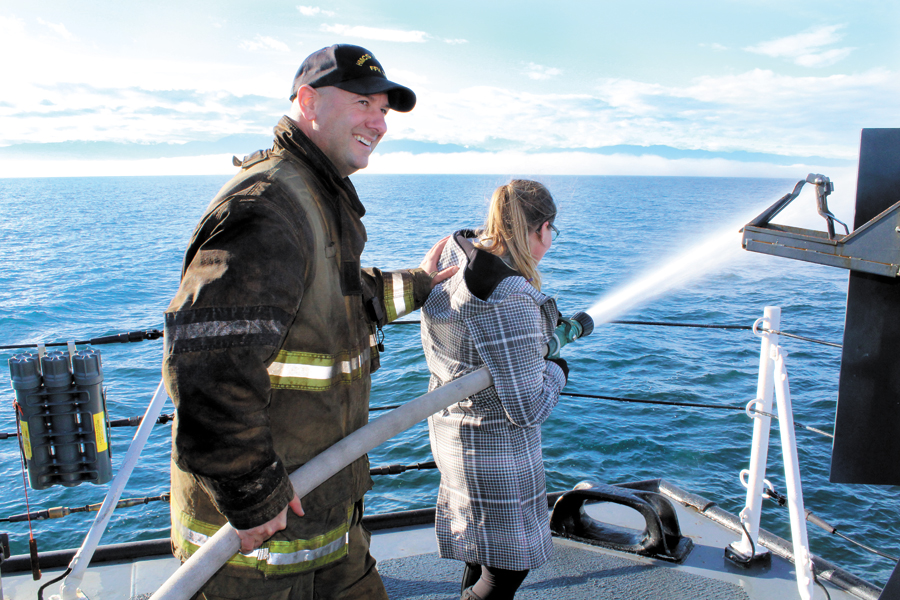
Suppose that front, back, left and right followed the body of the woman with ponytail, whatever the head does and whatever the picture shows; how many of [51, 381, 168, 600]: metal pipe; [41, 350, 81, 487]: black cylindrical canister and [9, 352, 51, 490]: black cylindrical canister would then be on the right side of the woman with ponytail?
0

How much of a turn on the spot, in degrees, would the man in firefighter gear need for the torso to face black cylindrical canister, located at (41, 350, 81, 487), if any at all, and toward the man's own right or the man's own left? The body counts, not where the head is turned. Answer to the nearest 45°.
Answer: approximately 135° to the man's own left

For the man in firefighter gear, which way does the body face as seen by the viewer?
to the viewer's right

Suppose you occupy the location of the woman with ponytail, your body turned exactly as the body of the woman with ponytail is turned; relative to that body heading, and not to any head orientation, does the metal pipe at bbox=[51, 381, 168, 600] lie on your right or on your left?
on your left

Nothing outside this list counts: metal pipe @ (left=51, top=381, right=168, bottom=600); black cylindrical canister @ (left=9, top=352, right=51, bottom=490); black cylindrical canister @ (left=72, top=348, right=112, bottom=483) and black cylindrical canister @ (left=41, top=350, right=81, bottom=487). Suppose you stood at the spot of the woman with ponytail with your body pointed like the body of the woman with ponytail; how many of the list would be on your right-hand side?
0

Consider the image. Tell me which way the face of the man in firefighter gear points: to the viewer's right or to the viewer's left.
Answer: to the viewer's right

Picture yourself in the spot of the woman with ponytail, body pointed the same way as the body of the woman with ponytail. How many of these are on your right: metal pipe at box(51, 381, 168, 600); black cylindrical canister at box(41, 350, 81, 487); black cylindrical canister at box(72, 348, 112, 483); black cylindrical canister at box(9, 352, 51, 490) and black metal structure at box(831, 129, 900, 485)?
1

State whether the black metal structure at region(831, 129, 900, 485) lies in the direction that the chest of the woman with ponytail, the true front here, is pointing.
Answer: no

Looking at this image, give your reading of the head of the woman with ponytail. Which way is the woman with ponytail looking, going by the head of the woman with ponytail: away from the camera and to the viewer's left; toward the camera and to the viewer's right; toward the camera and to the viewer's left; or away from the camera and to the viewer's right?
away from the camera and to the viewer's right

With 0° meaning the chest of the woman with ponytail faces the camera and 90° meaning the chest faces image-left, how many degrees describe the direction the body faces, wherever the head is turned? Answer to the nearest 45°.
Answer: approximately 225°

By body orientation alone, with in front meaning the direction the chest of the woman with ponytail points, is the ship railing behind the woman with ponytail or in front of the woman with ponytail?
in front
